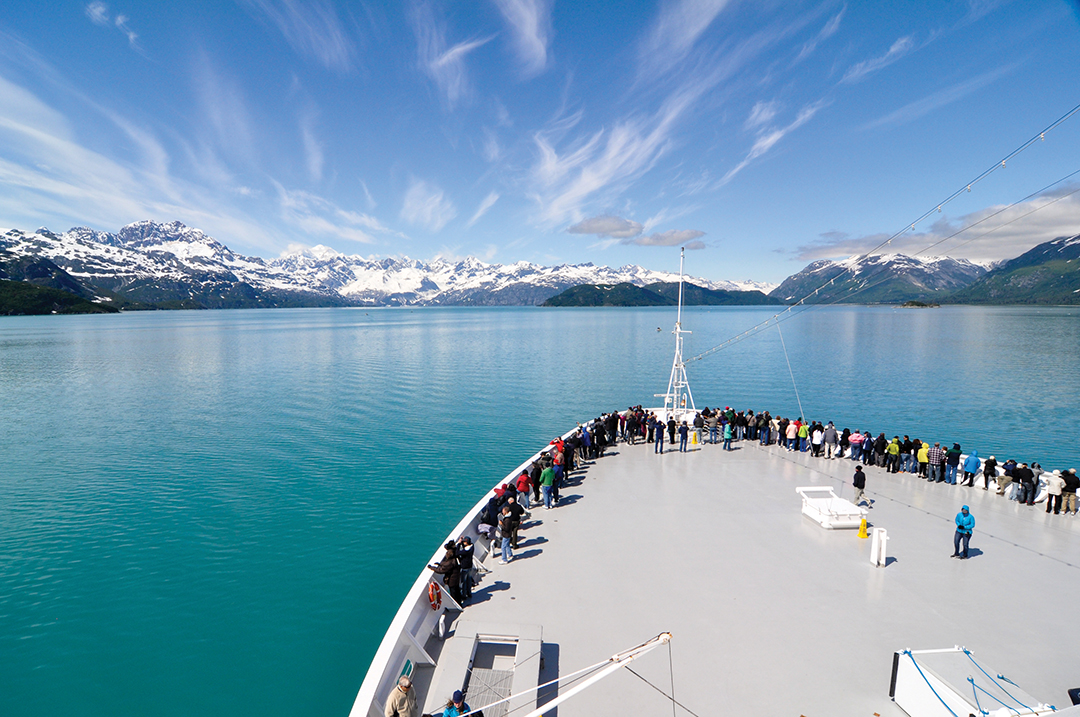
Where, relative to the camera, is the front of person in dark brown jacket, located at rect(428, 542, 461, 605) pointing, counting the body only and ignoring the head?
to the viewer's left

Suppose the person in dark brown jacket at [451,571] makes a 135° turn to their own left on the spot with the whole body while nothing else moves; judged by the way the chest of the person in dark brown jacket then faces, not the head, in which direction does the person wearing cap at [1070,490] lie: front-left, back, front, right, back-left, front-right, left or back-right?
front-left

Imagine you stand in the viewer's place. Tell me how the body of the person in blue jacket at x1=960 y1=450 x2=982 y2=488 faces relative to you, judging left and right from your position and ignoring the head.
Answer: facing away from the viewer and to the right of the viewer

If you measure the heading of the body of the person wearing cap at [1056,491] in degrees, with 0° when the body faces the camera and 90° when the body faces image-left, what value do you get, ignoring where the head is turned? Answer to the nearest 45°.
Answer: approximately 180°

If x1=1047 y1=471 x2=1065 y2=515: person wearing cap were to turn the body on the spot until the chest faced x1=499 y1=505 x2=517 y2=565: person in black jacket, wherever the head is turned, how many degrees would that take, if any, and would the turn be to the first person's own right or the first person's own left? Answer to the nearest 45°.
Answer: approximately 135° to the first person's own left

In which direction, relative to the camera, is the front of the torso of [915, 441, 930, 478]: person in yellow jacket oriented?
away from the camera

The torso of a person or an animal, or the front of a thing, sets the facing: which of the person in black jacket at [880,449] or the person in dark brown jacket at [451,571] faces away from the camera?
the person in black jacket at [880,449]

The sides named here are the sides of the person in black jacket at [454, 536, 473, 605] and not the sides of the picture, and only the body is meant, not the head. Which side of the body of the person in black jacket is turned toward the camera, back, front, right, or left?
left

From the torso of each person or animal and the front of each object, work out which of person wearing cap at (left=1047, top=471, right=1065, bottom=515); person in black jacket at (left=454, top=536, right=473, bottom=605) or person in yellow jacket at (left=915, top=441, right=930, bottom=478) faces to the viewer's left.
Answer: the person in black jacket

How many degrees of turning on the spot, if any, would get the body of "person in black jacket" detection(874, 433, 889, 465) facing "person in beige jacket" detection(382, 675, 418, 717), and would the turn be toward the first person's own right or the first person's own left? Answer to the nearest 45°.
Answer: approximately 180°

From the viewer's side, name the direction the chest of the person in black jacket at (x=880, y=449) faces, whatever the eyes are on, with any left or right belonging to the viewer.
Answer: facing away from the viewer

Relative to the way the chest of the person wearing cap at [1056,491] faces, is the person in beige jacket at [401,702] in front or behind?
behind

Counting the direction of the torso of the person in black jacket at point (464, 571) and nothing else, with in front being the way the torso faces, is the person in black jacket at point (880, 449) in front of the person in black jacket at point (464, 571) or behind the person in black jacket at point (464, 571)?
behind

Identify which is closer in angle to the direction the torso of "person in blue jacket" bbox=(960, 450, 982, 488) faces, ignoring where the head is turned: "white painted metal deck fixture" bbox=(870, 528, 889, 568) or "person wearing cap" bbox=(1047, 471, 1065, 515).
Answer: the person wearing cap

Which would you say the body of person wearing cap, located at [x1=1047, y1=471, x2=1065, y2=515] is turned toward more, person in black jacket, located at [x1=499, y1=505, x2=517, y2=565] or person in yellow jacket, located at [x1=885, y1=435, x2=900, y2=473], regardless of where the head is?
the person in yellow jacket
